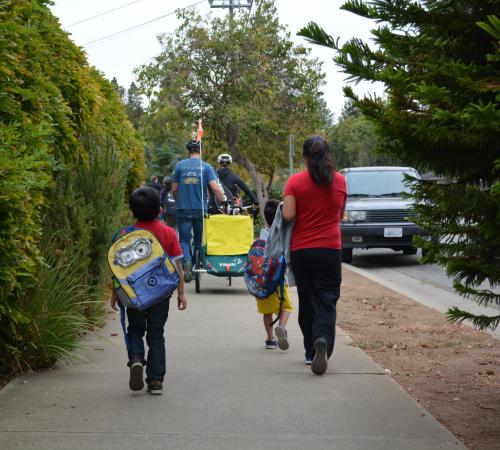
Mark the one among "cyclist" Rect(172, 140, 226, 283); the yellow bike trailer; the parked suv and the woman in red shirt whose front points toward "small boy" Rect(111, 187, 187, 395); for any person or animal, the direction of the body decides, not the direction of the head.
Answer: the parked suv

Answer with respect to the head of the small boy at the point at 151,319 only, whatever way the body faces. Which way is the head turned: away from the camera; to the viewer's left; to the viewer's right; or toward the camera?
away from the camera

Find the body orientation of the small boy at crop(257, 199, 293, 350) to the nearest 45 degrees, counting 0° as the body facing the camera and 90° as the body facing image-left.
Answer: approximately 180°

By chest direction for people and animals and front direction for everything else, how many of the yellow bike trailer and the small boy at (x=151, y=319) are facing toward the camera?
0

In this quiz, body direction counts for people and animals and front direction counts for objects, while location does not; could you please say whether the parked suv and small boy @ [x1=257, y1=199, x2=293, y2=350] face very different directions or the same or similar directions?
very different directions

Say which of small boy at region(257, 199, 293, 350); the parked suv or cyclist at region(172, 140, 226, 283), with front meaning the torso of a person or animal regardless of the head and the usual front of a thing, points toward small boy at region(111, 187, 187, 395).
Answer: the parked suv

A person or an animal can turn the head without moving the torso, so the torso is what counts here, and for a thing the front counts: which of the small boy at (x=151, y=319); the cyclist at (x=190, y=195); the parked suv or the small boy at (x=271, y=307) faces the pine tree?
the parked suv

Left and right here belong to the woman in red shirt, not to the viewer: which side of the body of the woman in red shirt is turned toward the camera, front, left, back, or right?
back

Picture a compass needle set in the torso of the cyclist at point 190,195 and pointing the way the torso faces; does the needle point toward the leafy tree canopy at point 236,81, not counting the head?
yes

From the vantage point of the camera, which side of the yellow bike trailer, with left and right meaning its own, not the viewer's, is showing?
back

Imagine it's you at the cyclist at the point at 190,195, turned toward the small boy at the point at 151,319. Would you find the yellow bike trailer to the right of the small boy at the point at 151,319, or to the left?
left

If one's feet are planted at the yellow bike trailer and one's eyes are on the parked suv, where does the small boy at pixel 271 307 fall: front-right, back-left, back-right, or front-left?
back-right

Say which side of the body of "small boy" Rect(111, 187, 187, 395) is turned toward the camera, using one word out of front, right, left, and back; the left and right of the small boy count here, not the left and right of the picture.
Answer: back

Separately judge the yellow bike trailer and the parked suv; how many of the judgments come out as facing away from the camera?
1

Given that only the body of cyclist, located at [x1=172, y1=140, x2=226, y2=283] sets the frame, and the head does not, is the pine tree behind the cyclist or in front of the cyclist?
behind

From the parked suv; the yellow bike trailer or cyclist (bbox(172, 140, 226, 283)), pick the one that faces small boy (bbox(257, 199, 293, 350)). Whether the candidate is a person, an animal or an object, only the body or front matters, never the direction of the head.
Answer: the parked suv
